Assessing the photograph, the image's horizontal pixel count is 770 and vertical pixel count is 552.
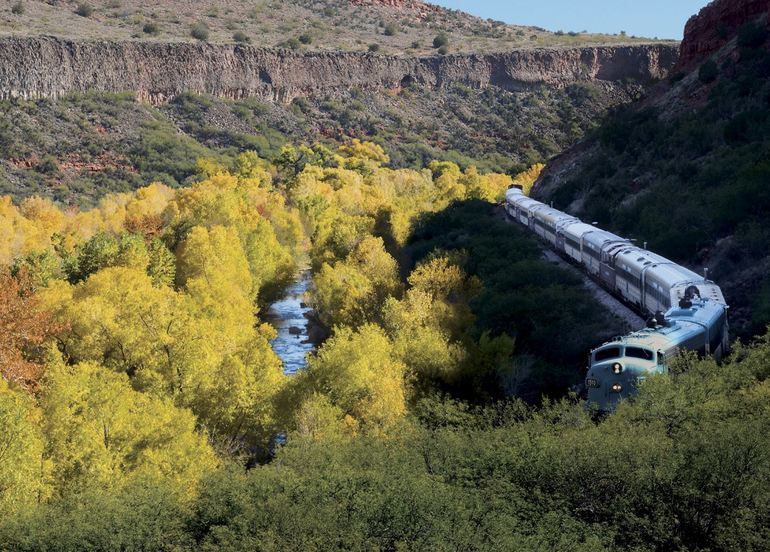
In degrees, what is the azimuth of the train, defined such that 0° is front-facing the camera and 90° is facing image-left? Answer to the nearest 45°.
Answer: approximately 45°
